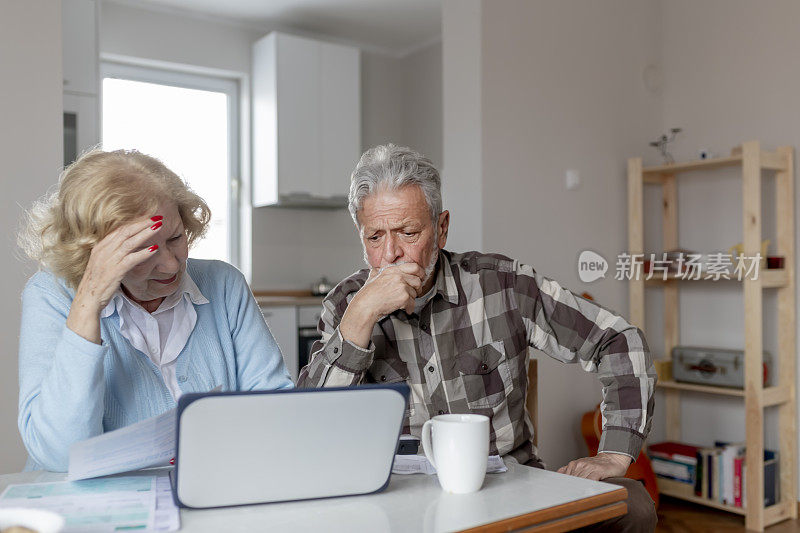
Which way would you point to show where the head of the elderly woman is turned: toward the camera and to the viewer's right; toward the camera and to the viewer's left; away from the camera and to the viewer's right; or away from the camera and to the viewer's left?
toward the camera and to the viewer's right

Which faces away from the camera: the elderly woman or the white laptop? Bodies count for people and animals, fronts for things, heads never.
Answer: the white laptop

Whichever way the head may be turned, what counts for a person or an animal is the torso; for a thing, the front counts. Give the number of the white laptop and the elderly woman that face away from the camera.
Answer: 1

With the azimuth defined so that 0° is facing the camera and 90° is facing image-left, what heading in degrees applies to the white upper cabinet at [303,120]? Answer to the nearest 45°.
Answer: approximately 315°

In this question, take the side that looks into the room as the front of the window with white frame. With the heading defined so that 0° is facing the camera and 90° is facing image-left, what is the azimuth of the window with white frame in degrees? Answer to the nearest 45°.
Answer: approximately 315°

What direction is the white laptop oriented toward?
away from the camera

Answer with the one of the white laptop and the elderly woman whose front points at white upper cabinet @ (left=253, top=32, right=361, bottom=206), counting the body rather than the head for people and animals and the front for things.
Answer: the white laptop

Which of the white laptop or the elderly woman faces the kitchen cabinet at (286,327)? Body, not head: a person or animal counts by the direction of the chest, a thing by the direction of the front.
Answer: the white laptop

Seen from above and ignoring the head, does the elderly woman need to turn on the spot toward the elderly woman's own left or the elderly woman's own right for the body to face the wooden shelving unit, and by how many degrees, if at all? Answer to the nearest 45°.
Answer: approximately 90° to the elderly woman's own left

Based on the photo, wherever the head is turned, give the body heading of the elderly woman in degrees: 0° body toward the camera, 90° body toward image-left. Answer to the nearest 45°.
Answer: approximately 315°

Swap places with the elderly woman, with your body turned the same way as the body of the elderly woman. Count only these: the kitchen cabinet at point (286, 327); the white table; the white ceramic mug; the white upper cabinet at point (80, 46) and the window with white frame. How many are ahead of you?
2

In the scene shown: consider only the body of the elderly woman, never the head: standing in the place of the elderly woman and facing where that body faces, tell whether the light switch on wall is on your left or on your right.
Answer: on your left

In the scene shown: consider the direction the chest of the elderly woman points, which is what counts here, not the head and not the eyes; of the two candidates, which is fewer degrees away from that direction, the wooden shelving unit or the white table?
the white table
